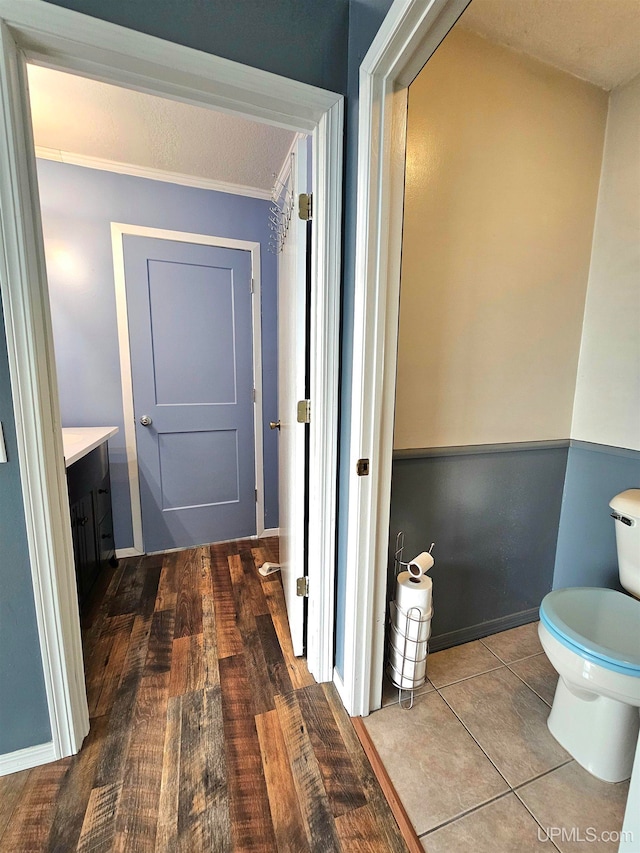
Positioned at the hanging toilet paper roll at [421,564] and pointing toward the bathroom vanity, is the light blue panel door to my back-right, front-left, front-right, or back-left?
front-right

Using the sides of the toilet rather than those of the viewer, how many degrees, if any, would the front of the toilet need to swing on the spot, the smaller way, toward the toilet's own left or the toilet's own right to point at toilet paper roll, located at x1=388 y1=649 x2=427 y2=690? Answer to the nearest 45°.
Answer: approximately 45° to the toilet's own right

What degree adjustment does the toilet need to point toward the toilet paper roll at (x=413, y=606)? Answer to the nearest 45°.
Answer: approximately 45° to its right

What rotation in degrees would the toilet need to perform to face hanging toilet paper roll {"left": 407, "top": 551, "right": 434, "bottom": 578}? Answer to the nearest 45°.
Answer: approximately 45° to its right

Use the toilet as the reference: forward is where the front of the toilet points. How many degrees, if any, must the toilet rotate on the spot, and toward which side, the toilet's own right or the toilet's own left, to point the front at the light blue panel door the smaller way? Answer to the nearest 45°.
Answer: approximately 45° to the toilet's own right

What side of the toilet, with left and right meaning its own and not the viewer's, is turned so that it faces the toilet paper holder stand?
front

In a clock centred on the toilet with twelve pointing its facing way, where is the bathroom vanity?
The bathroom vanity is roughly at 1 o'clock from the toilet.

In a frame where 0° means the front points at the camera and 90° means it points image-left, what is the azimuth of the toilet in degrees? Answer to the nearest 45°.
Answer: approximately 45°

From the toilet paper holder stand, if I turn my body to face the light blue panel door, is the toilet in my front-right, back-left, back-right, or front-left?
back-right

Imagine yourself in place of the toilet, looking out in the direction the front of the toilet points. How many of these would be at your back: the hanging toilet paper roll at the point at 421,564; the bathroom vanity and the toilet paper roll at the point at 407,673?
0

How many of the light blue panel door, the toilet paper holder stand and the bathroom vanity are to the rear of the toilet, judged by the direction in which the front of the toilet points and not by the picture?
0

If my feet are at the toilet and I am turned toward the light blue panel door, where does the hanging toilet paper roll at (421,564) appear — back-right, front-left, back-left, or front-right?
front-left
